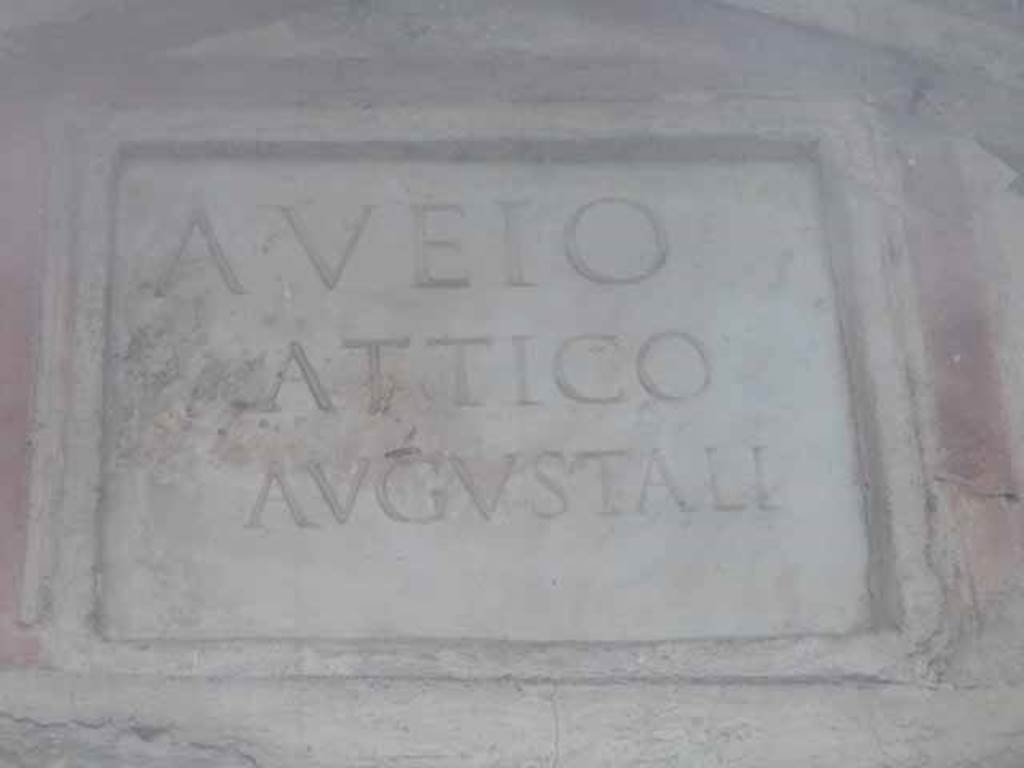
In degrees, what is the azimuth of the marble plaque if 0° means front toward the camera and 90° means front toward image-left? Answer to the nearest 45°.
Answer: approximately 0°
